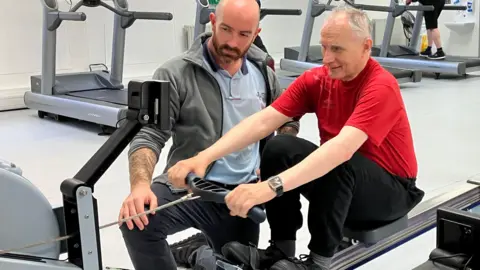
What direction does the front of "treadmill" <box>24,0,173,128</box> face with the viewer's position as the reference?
facing away from the viewer and to the left of the viewer

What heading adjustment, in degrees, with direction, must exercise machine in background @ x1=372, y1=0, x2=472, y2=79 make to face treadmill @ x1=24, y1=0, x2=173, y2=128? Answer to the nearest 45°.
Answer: approximately 90° to its left

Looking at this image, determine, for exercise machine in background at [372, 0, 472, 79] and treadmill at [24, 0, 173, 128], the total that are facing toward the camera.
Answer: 0

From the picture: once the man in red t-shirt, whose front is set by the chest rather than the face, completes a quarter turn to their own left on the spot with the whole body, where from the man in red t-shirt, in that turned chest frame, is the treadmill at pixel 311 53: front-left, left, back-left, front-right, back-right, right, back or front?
back-left

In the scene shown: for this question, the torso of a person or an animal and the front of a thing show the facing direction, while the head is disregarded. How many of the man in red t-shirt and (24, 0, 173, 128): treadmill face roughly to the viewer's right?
0

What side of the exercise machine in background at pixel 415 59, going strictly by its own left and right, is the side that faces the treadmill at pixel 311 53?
left

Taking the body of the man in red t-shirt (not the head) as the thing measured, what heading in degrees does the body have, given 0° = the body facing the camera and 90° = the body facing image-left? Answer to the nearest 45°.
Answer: approximately 45°

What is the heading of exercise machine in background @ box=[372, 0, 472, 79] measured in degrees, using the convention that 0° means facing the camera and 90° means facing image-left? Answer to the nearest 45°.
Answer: approximately 135°

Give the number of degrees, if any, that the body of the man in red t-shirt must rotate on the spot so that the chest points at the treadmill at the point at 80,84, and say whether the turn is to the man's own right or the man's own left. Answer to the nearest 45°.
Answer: approximately 90° to the man's own right

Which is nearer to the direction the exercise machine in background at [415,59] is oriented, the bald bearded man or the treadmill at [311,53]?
the treadmill
